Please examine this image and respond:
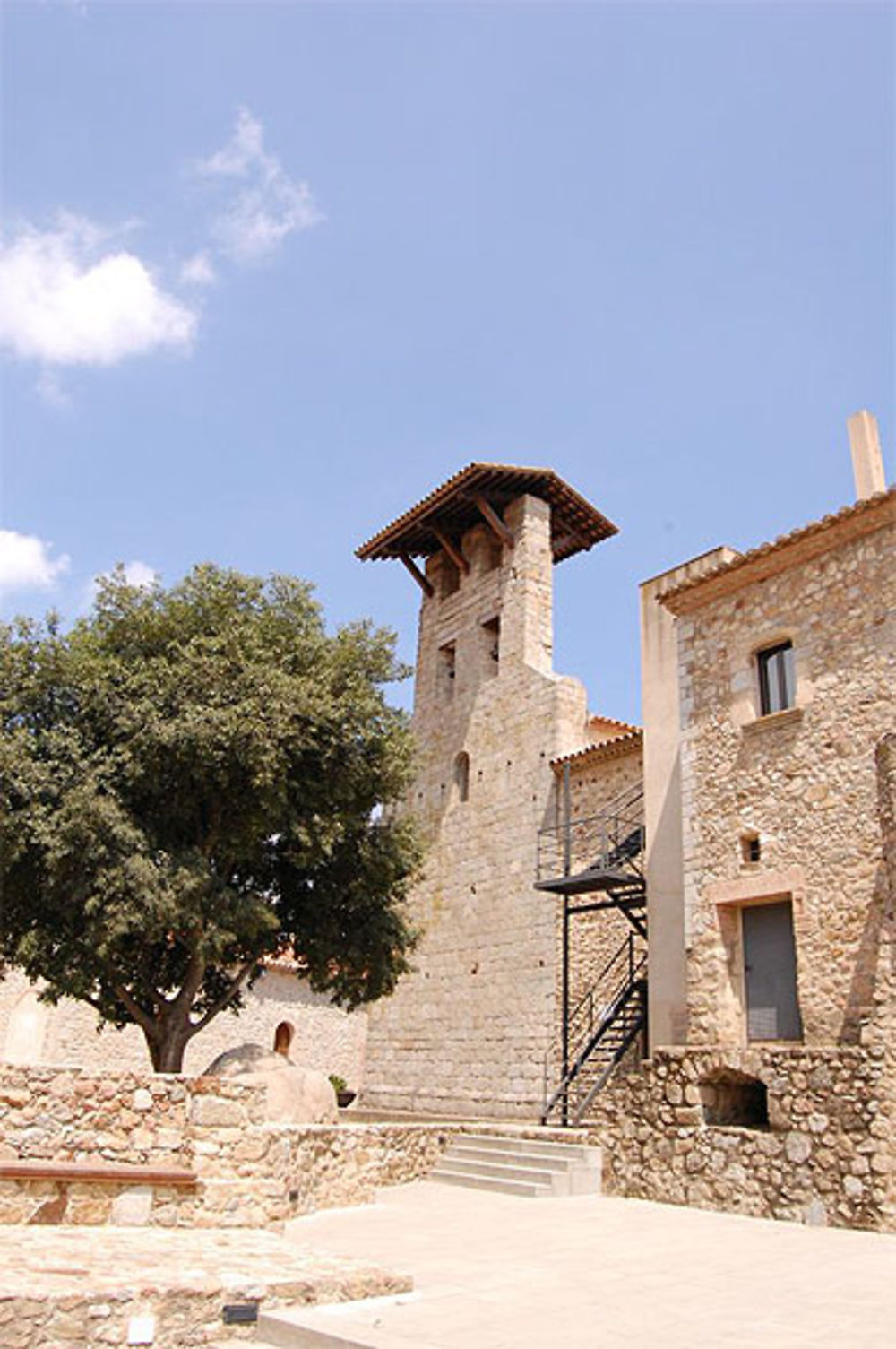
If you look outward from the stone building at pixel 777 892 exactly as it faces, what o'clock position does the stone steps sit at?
The stone steps is roughly at 2 o'clock from the stone building.

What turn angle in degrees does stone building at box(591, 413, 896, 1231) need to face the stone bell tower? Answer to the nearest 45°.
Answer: approximately 90° to its right

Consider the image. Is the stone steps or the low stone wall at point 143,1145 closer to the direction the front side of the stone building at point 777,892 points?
the low stone wall

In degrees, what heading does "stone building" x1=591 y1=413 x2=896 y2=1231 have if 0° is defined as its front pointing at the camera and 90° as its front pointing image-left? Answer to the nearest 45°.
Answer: approximately 45°

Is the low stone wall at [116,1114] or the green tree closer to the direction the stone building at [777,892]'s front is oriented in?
the low stone wall

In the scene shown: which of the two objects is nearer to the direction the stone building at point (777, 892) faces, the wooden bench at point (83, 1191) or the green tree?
the wooden bench

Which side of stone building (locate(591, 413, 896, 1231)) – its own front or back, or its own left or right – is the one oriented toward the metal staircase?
right

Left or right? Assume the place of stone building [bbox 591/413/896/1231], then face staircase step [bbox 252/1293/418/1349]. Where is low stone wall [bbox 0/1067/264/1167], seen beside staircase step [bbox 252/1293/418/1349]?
right
